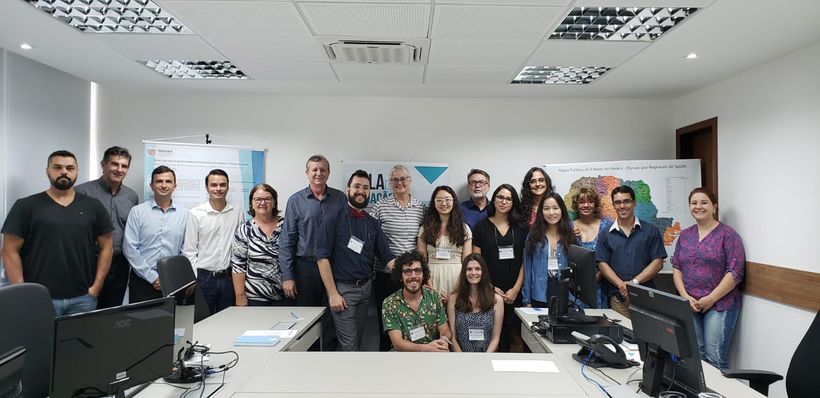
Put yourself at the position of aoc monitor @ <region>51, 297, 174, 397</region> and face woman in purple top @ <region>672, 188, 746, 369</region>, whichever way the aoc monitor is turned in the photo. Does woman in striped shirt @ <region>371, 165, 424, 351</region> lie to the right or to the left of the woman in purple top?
left

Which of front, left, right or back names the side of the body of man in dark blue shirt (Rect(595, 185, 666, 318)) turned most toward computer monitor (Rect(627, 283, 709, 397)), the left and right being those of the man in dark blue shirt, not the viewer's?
front

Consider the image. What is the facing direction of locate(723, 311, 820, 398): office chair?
to the viewer's left

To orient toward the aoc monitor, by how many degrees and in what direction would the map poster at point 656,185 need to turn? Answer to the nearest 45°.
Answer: approximately 45° to its right

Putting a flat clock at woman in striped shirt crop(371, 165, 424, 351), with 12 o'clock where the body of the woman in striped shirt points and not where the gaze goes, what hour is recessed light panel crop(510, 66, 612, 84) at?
The recessed light panel is roughly at 9 o'clock from the woman in striped shirt.

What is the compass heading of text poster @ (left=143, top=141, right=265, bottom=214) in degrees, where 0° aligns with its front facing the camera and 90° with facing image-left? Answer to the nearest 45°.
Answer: approximately 0°

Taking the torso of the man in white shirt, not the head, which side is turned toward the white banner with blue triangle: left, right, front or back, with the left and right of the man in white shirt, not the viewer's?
left

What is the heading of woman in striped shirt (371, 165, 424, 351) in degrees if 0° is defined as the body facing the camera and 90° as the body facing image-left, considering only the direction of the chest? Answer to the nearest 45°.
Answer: approximately 0°
